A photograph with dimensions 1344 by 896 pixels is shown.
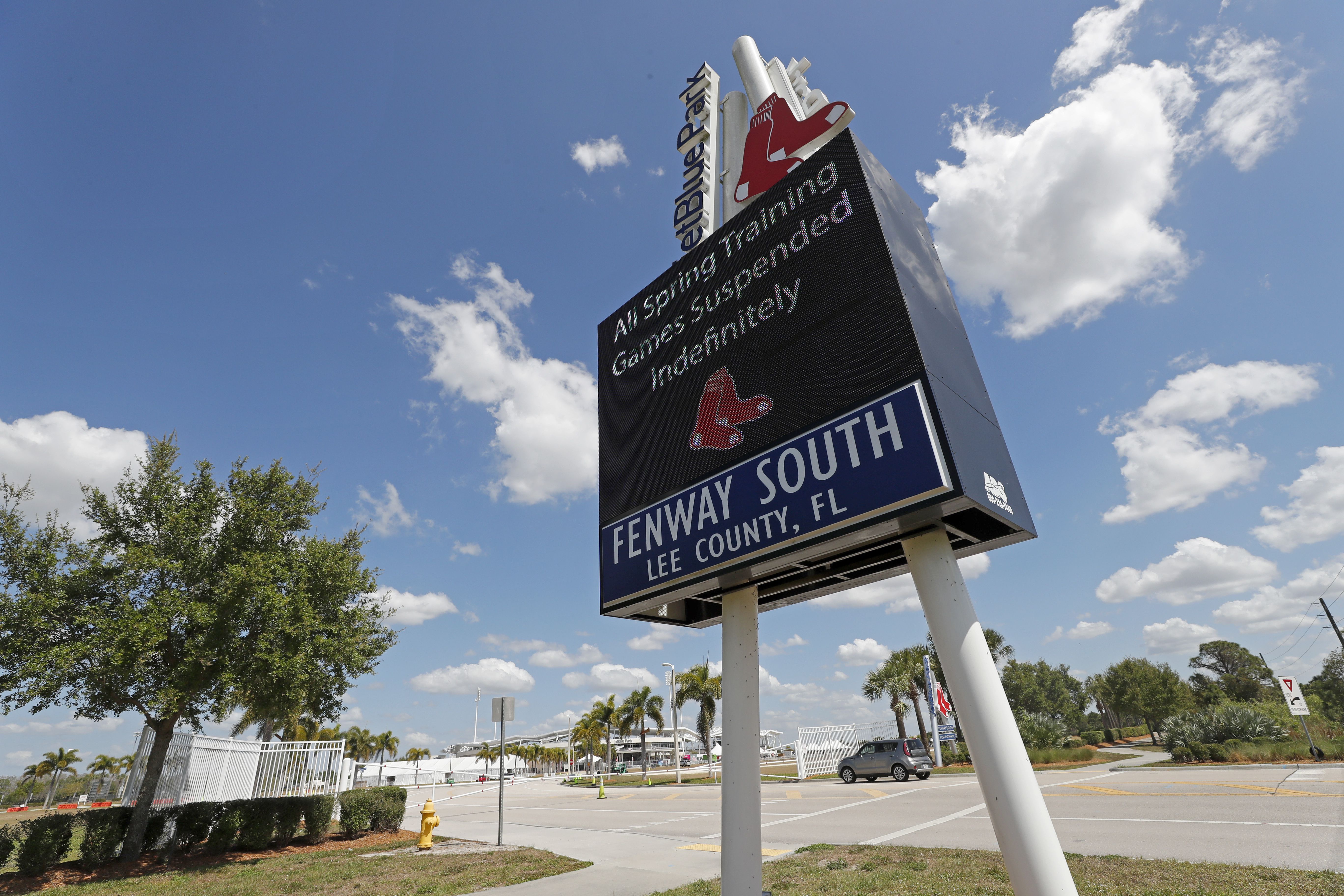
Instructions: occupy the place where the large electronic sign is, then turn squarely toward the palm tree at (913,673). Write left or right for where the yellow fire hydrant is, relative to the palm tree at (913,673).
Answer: left

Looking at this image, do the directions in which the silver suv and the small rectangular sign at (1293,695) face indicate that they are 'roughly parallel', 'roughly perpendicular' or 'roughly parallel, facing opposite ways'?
roughly perpendicular

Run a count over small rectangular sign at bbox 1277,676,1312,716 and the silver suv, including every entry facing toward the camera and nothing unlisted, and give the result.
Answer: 1

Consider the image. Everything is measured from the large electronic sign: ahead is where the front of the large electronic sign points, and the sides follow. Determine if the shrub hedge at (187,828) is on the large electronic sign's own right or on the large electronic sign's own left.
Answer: on the large electronic sign's own right

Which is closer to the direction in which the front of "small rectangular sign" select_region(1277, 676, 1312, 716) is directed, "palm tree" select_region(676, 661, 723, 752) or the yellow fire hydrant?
the yellow fire hydrant

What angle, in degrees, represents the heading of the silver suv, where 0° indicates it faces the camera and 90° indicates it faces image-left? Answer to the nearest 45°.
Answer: approximately 135°

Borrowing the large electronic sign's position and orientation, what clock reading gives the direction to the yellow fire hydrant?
The yellow fire hydrant is roughly at 3 o'clock from the large electronic sign.

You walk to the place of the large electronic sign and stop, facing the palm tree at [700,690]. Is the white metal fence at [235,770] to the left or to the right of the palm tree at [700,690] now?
left

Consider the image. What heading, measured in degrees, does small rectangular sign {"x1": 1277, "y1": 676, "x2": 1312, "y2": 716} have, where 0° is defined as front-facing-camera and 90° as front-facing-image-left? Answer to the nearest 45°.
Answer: approximately 0°

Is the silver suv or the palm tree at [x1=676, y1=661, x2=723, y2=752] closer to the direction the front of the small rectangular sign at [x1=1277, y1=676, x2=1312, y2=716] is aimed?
the silver suv

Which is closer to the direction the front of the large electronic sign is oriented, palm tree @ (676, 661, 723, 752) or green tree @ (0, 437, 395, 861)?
the green tree

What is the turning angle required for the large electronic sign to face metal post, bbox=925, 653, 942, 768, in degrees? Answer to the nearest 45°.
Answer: approximately 135° to its right

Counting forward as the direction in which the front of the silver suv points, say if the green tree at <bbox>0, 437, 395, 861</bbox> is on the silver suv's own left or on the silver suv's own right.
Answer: on the silver suv's own left
